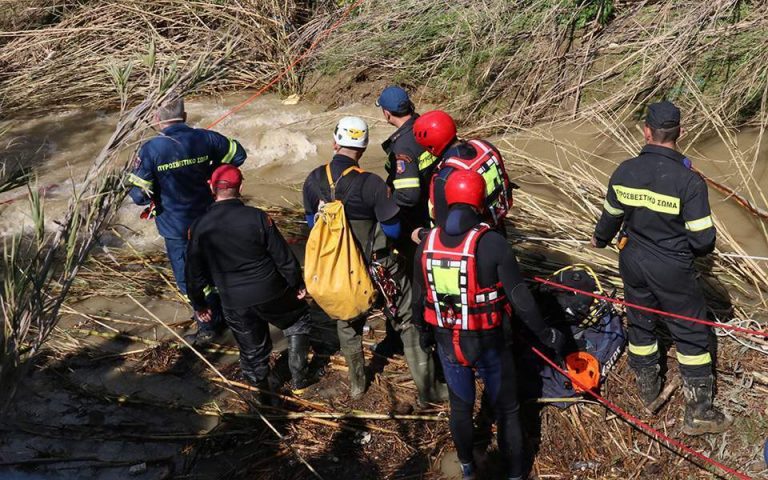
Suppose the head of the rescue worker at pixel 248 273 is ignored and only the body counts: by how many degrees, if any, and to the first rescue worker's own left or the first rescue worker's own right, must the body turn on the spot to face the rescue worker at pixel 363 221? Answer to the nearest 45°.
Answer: approximately 90° to the first rescue worker's own right

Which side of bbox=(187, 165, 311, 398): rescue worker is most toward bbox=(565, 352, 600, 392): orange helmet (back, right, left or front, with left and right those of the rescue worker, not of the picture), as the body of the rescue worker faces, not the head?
right

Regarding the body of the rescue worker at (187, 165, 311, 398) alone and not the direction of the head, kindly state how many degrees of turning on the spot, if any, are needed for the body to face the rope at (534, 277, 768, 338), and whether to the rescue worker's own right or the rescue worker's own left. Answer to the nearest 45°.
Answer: approximately 90° to the rescue worker's own right

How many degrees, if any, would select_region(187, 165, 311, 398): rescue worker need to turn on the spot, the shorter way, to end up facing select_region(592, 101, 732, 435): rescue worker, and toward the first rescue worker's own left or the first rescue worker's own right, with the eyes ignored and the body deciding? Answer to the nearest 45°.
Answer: approximately 90° to the first rescue worker's own right

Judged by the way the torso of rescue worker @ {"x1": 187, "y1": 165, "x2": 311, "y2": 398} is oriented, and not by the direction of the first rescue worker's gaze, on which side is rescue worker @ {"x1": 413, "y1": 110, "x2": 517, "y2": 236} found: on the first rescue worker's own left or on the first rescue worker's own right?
on the first rescue worker's own right

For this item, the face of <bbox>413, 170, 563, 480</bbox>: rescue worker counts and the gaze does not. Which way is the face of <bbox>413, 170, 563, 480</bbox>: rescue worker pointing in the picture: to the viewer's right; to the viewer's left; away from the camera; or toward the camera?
away from the camera

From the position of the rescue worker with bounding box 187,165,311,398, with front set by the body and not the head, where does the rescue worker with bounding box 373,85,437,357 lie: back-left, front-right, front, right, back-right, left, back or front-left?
right

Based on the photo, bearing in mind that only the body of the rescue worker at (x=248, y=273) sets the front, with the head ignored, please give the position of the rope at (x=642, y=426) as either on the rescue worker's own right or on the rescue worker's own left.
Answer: on the rescue worker's own right

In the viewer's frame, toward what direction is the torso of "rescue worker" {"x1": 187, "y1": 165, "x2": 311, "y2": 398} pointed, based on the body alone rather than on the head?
away from the camera

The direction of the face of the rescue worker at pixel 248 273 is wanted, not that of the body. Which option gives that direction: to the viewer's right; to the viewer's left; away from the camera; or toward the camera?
away from the camera
